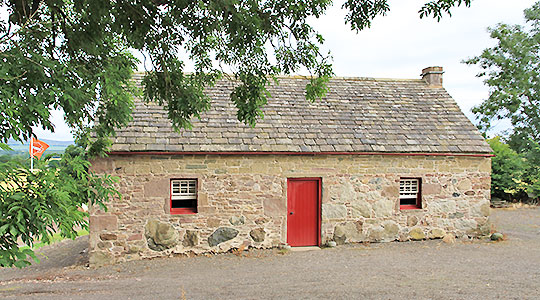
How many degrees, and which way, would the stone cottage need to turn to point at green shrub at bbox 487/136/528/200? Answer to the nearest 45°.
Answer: approximately 135° to its left

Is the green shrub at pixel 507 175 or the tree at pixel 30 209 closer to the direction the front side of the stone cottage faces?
the tree

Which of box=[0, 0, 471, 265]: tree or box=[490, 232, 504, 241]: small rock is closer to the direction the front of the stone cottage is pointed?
the tree

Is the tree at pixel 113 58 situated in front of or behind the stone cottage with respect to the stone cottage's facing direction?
in front

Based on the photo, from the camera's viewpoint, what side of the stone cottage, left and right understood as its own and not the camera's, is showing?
front

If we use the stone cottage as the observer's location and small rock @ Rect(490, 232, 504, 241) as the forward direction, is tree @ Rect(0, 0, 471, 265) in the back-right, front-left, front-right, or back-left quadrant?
back-right

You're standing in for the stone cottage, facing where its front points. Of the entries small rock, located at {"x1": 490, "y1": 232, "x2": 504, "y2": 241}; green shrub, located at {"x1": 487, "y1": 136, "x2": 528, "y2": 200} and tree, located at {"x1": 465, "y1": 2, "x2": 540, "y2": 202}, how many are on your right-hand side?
0

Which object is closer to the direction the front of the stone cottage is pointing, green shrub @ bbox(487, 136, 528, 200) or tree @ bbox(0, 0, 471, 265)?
the tree

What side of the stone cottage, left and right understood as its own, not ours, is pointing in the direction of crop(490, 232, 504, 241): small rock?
left
